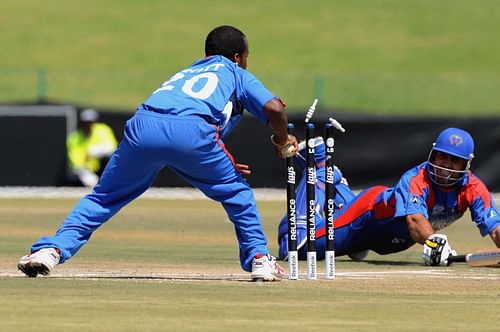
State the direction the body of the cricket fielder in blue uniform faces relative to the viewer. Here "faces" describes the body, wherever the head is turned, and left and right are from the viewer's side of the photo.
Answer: facing away from the viewer and to the right of the viewer
